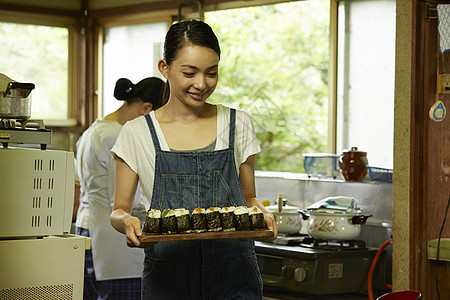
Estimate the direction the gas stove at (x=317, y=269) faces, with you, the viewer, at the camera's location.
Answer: facing the viewer and to the left of the viewer

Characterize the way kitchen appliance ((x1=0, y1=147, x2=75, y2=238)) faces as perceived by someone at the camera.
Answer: facing to the right of the viewer

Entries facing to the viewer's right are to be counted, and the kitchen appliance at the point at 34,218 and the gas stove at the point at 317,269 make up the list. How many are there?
1

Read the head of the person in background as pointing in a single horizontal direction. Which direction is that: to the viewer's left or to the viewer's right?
to the viewer's right

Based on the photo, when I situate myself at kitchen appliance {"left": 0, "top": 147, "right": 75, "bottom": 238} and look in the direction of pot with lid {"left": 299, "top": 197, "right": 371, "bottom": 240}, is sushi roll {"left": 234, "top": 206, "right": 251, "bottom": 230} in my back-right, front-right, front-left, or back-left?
front-right
